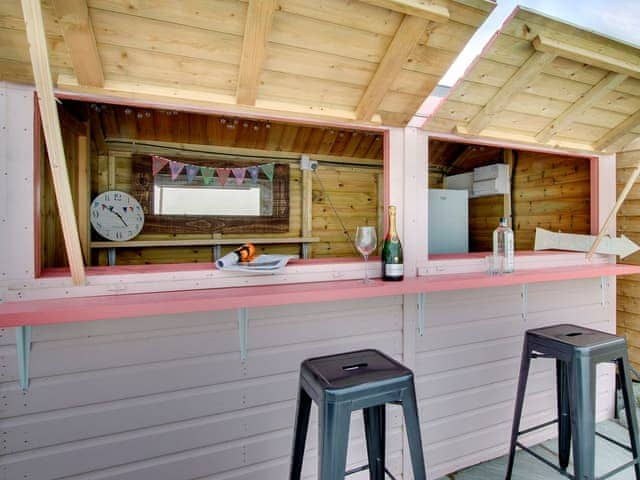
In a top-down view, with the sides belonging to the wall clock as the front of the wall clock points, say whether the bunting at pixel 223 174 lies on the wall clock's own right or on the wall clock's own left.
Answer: on the wall clock's own left

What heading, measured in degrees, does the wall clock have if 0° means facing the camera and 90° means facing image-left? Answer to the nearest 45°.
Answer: approximately 0°

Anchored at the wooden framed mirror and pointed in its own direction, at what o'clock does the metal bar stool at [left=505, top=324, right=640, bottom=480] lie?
The metal bar stool is roughly at 11 o'clock from the wooden framed mirror.

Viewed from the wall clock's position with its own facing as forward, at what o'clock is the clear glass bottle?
The clear glass bottle is roughly at 11 o'clock from the wall clock.

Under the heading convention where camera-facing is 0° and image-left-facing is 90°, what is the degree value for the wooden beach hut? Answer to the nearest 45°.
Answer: approximately 315°

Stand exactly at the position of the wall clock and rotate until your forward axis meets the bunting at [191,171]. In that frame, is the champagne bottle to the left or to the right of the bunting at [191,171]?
right

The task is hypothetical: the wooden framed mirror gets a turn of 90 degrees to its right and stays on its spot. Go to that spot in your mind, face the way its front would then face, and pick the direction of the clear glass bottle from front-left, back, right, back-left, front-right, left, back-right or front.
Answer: back-left

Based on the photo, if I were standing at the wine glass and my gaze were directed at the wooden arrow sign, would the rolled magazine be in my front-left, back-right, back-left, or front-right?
back-left

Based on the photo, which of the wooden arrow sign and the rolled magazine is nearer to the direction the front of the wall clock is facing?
the rolled magazine

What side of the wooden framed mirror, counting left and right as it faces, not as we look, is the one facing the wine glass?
front

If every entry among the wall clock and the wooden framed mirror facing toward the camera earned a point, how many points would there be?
2

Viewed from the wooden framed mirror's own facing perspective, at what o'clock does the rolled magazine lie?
The rolled magazine is roughly at 12 o'clock from the wooden framed mirror.

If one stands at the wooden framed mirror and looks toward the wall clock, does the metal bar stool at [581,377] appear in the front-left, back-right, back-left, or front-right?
back-left
